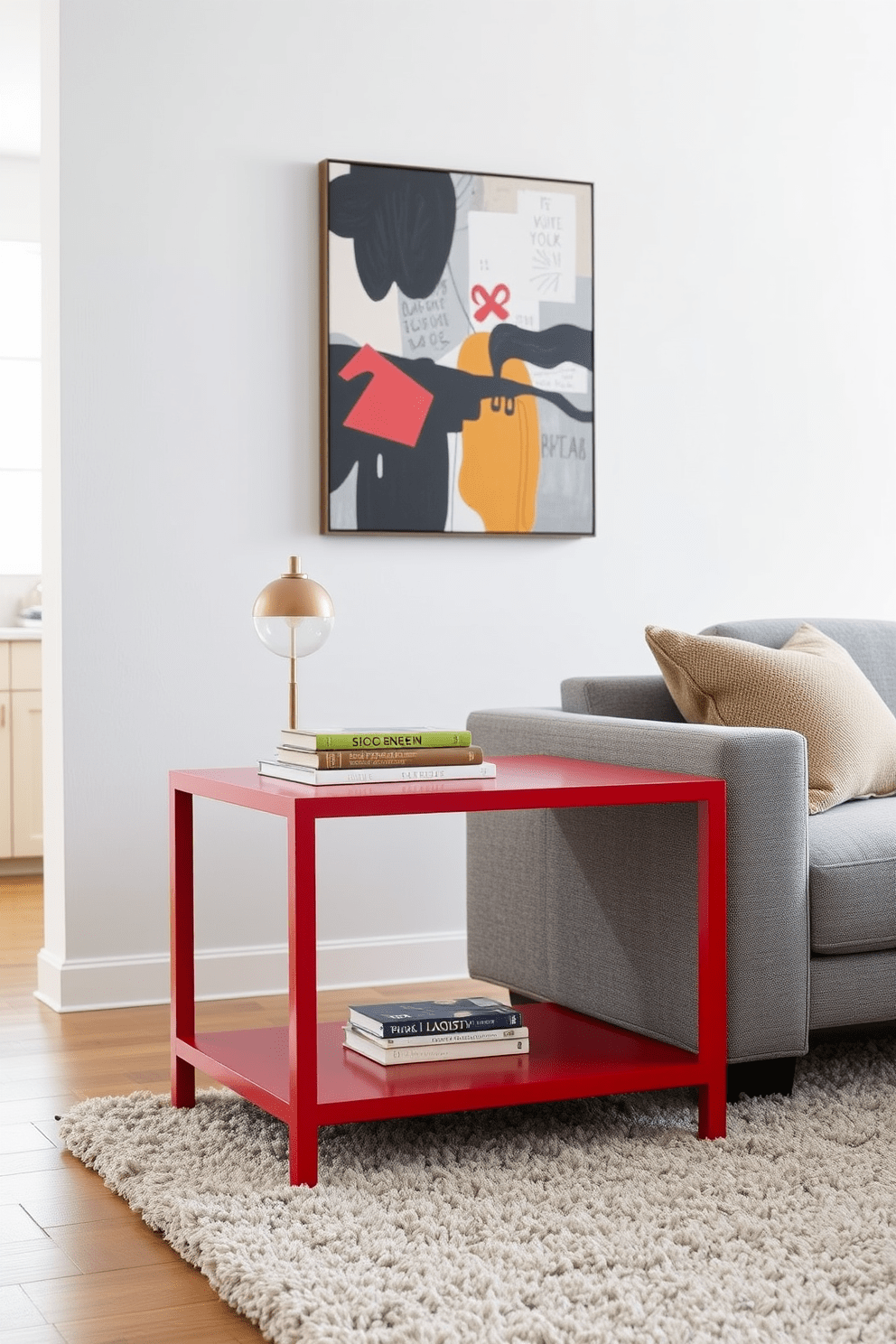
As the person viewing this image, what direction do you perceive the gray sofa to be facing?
facing the viewer and to the right of the viewer

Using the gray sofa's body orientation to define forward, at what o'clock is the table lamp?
The table lamp is roughly at 4 o'clock from the gray sofa.

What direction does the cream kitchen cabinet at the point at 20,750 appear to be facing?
toward the camera

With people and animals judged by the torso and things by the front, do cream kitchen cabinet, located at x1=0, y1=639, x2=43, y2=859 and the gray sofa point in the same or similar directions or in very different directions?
same or similar directions

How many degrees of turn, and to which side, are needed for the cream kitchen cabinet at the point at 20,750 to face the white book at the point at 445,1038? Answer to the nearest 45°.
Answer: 0° — it already faces it

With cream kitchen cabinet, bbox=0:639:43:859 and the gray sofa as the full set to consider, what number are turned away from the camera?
0

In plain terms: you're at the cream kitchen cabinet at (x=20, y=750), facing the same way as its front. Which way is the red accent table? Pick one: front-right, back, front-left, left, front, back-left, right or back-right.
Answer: front

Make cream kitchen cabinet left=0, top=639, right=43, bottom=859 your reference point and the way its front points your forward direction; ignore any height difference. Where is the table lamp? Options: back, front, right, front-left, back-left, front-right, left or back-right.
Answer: front

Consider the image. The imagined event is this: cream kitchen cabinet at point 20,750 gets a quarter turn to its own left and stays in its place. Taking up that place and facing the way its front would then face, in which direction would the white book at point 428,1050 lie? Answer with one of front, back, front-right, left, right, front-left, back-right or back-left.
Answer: right
